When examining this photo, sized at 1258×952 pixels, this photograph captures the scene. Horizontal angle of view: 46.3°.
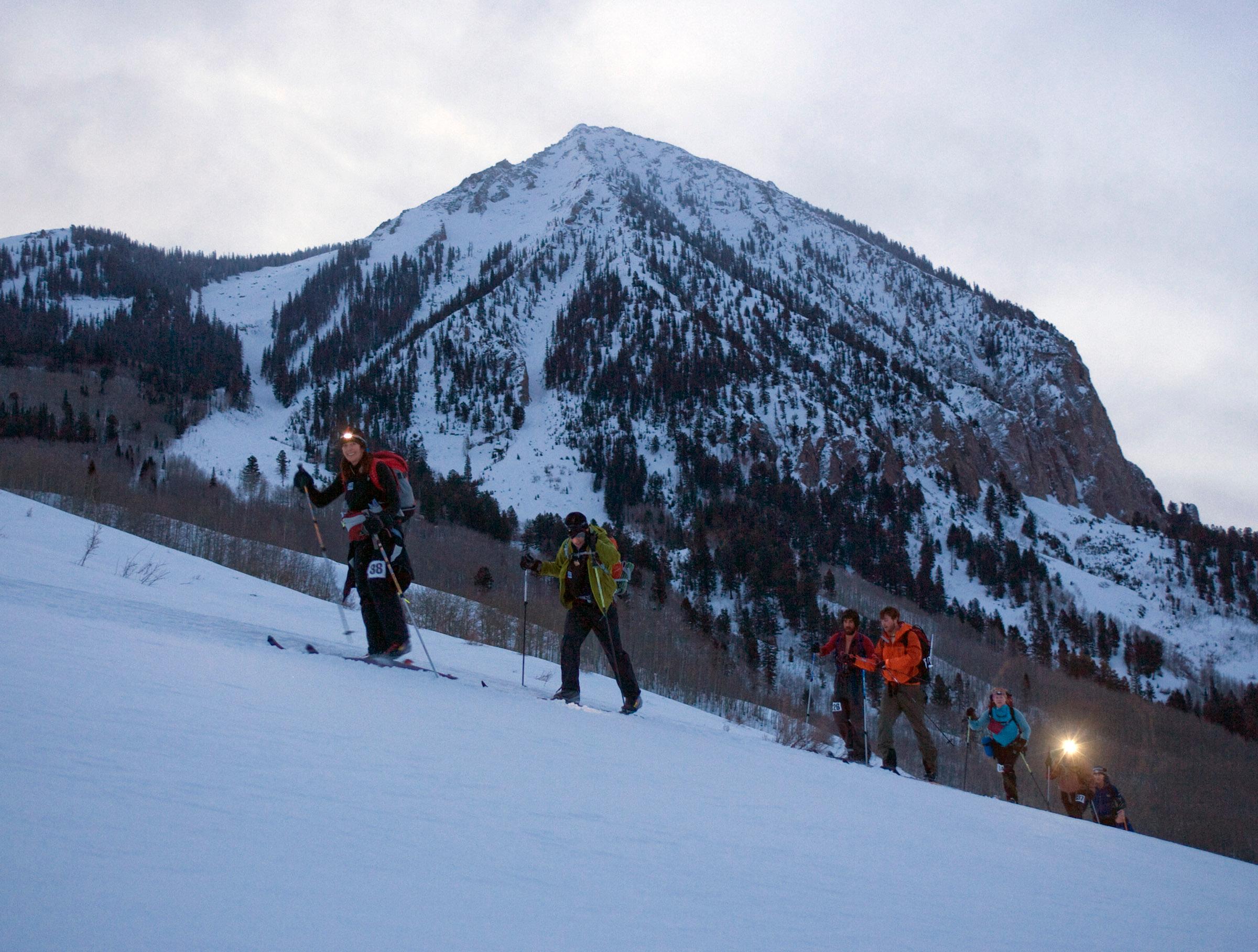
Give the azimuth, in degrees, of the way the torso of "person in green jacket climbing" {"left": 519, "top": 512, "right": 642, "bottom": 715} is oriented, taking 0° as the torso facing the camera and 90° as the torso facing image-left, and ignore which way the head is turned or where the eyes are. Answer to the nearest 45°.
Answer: approximately 45°

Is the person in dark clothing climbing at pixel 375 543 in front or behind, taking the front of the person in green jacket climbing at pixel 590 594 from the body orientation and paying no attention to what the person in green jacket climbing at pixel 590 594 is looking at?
in front

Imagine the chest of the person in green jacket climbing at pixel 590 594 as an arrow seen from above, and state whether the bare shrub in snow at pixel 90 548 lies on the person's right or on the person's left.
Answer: on the person's right

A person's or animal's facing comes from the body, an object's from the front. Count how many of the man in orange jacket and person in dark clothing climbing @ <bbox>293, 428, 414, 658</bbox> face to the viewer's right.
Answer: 0

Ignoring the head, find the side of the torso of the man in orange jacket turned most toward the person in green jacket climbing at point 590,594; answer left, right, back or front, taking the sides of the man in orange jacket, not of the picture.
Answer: front

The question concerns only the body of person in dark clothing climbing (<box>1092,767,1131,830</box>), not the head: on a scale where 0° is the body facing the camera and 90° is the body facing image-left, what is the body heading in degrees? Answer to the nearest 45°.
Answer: approximately 45°

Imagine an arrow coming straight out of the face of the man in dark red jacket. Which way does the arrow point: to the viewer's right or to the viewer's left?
to the viewer's left

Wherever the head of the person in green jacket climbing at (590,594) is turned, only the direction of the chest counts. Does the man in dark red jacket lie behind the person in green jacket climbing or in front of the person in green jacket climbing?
behind

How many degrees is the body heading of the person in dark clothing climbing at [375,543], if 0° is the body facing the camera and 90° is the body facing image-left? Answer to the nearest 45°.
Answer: approximately 45°

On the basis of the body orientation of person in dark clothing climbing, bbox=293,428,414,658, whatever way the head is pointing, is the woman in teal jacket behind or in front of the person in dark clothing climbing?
behind

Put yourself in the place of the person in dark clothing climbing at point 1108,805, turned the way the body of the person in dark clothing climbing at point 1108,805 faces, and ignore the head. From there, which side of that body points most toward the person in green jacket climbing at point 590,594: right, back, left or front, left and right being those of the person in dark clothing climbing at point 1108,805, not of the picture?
front
